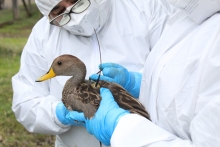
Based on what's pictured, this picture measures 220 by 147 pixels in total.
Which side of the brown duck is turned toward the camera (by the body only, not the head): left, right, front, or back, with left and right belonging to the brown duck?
left
